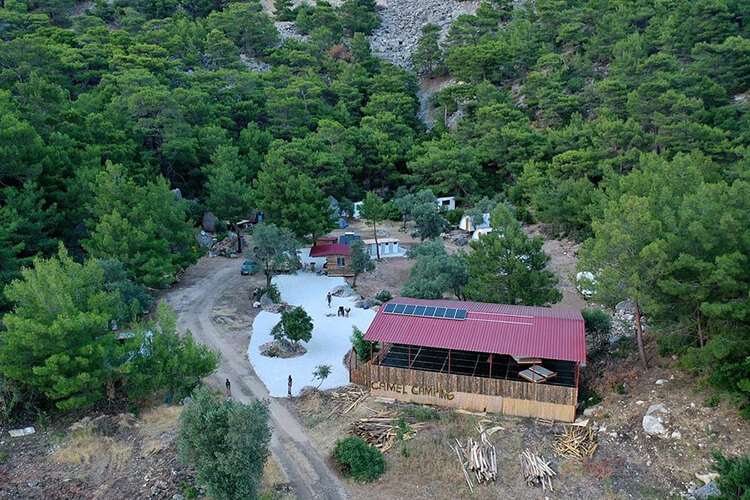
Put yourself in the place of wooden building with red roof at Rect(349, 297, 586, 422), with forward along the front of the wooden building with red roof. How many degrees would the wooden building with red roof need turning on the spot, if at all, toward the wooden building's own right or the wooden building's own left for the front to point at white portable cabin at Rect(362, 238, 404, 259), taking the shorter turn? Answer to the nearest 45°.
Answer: approximately 180°

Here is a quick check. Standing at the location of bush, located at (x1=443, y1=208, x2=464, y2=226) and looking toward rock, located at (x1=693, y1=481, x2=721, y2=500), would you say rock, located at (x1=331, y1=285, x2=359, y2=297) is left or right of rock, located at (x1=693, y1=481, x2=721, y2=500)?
right

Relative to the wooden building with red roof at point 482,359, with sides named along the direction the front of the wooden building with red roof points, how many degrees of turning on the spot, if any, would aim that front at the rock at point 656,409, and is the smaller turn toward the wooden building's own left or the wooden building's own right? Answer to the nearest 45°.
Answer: approximately 90° to the wooden building's own left

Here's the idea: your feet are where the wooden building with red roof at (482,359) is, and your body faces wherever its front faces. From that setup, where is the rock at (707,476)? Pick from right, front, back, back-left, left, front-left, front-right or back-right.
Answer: front-left

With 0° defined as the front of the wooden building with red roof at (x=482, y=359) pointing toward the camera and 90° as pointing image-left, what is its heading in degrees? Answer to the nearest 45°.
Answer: approximately 0°

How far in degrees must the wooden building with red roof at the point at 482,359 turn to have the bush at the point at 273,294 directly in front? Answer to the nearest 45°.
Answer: approximately 135° to its right

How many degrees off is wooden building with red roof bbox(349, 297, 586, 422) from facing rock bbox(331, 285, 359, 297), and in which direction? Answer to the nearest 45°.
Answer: approximately 135° to its right

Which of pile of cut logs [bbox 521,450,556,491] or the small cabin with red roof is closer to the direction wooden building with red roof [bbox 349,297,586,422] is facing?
the pile of cut logs

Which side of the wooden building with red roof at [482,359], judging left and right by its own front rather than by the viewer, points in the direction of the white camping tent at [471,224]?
back

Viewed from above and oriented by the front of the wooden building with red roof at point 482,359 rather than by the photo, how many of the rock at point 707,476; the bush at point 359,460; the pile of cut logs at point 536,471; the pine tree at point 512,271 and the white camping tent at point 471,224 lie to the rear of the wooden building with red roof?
2

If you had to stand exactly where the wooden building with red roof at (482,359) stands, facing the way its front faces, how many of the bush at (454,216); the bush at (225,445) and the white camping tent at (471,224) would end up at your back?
2

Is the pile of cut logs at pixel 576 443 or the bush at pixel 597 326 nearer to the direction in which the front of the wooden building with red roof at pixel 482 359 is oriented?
the pile of cut logs

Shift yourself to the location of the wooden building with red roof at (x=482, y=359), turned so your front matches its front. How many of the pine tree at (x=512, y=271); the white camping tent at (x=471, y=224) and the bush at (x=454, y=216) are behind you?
3

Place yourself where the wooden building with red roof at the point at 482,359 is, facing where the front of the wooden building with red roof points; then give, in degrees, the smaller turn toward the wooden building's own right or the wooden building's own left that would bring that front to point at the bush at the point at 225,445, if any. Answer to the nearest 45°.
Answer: approximately 45° to the wooden building's own right

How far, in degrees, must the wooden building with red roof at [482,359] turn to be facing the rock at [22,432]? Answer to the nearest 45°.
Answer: approximately 90° to its right

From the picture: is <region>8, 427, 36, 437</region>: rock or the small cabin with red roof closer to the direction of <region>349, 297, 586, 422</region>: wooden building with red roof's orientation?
the rock

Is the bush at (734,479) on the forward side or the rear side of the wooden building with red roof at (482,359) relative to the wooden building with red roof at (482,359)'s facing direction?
on the forward side

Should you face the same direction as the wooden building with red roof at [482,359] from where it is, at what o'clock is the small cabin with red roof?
The small cabin with red roof is roughly at 5 o'clock from the wooden building with red roof.
